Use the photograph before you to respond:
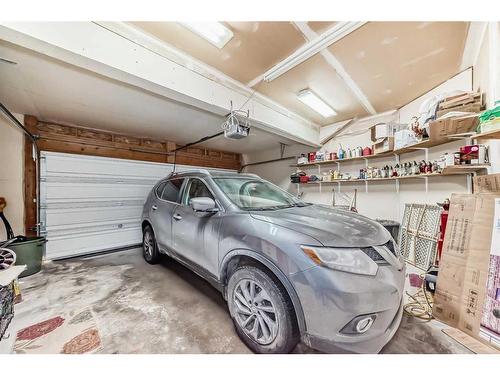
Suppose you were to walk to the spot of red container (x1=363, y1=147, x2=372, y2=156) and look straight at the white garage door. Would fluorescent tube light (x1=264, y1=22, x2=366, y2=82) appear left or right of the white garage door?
left

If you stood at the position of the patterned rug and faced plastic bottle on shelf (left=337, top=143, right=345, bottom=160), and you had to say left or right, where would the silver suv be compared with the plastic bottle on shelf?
right

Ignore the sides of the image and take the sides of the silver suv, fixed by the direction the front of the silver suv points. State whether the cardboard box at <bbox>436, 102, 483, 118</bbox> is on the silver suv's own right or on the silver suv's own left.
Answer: on the silver suv's own left

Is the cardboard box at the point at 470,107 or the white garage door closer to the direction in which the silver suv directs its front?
the cardboard box

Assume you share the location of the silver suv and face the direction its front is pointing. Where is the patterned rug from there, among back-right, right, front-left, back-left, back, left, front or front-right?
back-right

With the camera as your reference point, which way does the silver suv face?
facing the viewer and to the right of the viewer

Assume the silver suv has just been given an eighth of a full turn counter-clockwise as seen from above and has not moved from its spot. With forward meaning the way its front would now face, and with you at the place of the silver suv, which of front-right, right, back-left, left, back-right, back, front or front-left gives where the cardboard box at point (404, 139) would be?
front-left
